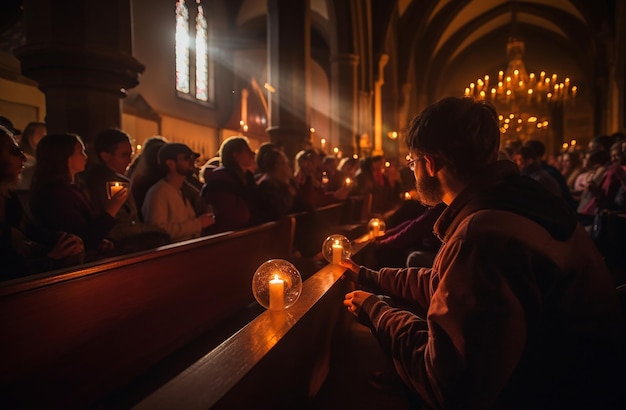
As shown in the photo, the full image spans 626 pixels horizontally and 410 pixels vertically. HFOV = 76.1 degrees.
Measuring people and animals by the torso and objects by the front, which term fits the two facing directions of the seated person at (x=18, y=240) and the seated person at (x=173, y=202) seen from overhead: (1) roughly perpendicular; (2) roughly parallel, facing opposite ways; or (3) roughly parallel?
roughly parallel

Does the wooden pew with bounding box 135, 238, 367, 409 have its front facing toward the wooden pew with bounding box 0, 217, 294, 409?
yes

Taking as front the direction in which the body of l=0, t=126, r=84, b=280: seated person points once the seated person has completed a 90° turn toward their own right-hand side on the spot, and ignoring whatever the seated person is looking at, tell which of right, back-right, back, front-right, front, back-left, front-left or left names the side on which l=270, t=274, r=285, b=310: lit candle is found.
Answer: front-left

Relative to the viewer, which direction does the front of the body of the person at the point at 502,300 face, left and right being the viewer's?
facing away from the viewer and to the left of the viewer

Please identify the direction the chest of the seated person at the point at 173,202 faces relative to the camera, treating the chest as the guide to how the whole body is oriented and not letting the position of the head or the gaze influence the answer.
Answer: to the viewer's right

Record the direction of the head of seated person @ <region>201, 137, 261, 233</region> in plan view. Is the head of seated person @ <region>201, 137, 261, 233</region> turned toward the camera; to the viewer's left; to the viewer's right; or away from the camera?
to the viewer's right

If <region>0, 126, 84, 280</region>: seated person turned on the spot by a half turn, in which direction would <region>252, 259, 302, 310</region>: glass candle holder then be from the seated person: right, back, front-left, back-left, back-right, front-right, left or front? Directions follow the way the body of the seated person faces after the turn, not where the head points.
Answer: back-left

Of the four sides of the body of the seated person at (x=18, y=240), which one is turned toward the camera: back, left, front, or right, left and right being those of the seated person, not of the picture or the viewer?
right

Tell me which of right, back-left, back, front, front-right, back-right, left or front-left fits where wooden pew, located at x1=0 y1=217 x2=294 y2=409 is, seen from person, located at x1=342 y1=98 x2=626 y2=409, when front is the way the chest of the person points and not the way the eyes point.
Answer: front-left

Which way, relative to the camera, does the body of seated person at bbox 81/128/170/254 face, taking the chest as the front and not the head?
to the viewer's right

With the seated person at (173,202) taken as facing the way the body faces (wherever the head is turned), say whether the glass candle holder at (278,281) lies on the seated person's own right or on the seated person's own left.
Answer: on the seated person's own right

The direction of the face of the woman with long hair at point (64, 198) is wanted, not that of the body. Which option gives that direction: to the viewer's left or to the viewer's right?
to the viewer's right
